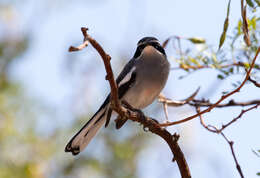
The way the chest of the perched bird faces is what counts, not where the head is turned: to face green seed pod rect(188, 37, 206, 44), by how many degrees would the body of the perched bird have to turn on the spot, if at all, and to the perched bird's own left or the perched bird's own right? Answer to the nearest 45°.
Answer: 0° — it already faces it

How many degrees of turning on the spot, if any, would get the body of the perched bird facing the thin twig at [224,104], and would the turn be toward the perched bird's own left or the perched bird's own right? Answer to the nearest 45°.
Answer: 0° — it already faces it

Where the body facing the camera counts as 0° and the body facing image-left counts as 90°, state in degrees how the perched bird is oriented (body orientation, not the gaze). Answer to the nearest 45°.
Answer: approximately 315°
